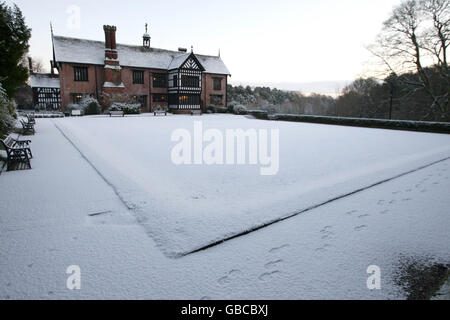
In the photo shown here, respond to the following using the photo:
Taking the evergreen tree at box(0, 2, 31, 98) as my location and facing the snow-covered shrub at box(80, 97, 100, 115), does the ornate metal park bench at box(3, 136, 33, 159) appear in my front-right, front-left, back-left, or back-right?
back-right

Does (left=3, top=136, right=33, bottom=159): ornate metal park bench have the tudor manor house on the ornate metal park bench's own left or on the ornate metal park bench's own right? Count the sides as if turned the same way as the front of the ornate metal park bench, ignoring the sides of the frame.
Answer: on the ornate metal park bench's own left

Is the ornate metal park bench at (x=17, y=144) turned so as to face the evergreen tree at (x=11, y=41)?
no

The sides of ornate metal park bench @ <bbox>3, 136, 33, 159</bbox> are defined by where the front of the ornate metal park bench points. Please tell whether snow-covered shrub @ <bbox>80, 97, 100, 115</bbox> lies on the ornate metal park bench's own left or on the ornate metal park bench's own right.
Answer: on the ornate metal park bench's own left

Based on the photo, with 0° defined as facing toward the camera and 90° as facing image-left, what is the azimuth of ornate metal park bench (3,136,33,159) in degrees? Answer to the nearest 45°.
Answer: approximately 270°

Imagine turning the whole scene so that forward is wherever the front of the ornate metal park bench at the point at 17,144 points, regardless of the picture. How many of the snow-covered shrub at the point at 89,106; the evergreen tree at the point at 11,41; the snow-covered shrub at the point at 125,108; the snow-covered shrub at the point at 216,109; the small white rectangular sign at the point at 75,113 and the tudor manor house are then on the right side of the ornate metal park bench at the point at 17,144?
0

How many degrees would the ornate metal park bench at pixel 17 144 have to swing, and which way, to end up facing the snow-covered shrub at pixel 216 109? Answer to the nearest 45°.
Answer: approximately 45° to its left

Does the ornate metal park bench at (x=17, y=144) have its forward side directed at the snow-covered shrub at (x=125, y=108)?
no

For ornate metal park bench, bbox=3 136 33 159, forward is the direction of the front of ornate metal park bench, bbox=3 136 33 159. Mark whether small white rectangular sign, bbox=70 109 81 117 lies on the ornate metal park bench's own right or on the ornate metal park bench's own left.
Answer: on the ornate metal park bench's own left
